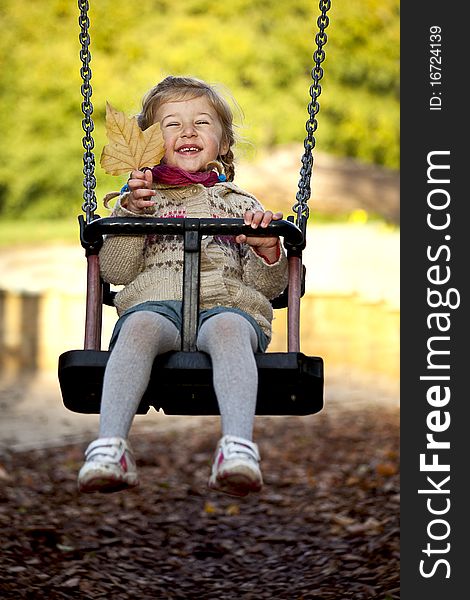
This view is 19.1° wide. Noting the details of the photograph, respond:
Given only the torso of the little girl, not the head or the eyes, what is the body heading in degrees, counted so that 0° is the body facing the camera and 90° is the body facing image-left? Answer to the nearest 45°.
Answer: approximately 0°
